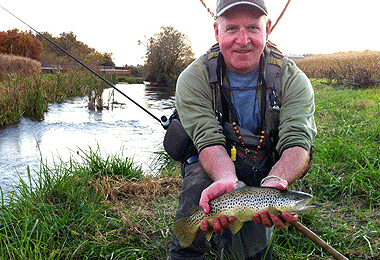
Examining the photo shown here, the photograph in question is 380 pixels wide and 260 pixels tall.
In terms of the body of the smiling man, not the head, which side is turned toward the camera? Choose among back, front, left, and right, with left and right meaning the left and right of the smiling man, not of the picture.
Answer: front

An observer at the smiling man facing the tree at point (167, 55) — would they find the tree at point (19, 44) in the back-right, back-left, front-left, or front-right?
front-left

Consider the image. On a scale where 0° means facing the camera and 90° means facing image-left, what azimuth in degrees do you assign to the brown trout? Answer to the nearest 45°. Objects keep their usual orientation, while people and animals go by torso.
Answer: approximately 270°

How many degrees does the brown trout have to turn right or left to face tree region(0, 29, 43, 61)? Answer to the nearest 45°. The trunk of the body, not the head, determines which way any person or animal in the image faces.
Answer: approximately 135° to its left

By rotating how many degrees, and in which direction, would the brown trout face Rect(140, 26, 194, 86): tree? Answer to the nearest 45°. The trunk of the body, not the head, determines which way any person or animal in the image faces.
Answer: approximately 90° to its left

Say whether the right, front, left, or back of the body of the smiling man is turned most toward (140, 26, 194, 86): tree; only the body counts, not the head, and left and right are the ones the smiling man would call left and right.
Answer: back

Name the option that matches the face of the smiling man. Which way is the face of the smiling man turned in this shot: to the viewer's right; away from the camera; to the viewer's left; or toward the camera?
toward the camera
